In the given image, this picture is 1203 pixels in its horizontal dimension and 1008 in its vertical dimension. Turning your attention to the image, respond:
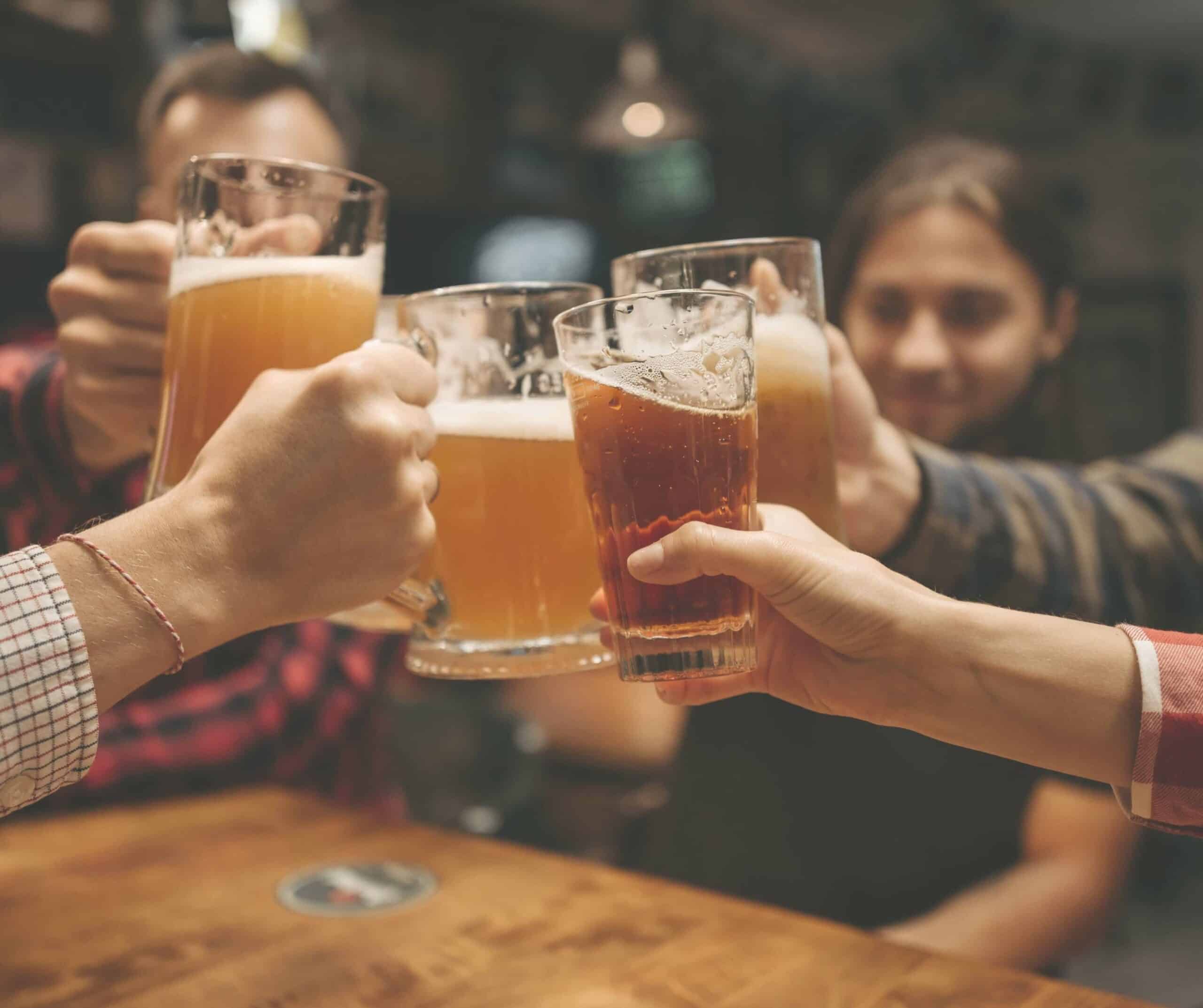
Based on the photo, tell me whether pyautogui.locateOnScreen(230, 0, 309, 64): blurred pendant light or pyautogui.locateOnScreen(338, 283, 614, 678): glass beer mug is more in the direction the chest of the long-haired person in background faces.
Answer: the glass beer mug

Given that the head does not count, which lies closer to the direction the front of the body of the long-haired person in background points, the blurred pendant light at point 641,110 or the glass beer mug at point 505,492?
the glass beer mug

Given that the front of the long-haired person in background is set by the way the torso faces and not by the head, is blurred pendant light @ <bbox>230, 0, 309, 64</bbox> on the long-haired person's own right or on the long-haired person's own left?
on the long-haired person's own right

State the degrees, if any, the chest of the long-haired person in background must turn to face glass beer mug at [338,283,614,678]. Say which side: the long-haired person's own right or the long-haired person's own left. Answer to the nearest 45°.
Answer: approximately 45° to the long-haired person's own left

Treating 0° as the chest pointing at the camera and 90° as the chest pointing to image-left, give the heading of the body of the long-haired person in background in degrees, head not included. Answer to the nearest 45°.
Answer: approximately 45°

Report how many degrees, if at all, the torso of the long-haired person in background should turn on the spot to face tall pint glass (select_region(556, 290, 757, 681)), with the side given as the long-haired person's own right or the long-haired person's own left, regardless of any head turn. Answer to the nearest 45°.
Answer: approximately 45° to the long-haired person's own left

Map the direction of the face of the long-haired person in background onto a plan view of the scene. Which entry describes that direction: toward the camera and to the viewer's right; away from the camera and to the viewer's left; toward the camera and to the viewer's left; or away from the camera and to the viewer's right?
toward the camera and to the viewer's left
